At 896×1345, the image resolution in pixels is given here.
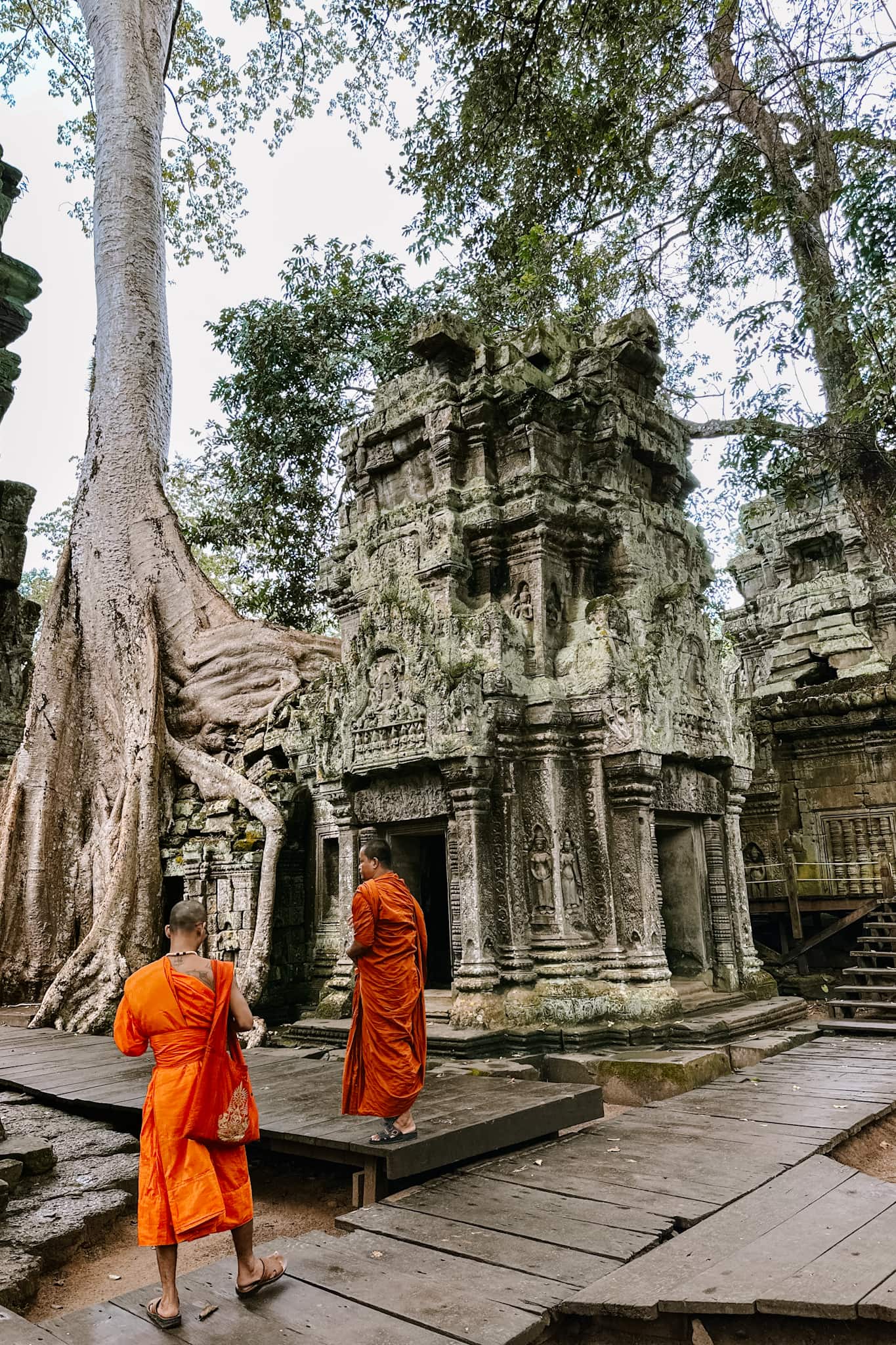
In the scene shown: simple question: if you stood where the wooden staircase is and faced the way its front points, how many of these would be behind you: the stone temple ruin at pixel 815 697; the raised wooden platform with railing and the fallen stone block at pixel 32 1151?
2

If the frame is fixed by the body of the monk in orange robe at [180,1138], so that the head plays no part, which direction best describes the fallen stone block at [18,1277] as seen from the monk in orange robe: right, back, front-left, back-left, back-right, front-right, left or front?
front-left

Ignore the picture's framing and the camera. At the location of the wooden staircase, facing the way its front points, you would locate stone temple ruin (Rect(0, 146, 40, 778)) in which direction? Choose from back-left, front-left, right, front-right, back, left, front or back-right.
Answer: right

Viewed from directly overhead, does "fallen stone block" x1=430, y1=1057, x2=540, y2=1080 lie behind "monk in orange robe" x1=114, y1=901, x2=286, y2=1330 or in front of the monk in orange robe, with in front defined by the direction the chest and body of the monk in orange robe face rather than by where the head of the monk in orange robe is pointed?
in front

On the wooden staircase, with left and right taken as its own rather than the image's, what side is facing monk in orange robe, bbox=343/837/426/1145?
front

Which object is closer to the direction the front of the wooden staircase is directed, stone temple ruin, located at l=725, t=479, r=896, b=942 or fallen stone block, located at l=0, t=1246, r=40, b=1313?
the fallen stone block

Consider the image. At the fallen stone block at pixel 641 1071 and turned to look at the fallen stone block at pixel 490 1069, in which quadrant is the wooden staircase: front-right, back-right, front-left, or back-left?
back-right

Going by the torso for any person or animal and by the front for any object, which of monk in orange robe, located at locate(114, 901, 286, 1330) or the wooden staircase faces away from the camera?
the monk in orange robe

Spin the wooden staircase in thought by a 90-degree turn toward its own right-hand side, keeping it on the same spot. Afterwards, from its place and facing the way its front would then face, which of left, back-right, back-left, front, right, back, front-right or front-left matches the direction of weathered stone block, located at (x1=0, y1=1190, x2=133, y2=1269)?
front-left

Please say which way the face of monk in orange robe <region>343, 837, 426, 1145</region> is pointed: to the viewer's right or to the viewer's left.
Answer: to the viewer's left

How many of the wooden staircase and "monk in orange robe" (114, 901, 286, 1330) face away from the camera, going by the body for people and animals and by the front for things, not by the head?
1

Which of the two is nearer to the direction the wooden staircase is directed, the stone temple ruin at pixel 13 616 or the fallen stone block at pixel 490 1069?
the fallen stone block

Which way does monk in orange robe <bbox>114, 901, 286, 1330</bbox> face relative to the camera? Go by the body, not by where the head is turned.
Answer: away from the camera

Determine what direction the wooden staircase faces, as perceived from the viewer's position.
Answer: facing the viewer

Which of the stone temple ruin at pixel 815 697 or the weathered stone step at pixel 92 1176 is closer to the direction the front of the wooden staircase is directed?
the weathered stone step
